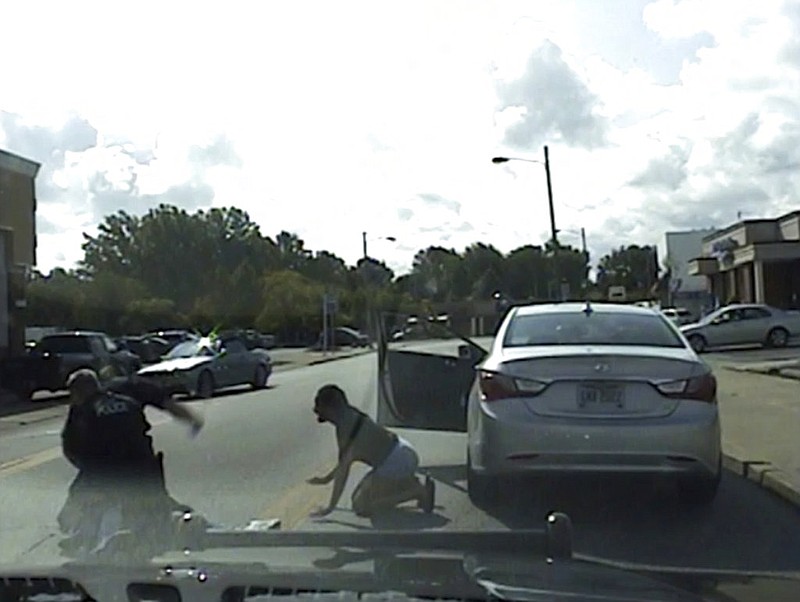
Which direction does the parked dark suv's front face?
to the viewer's right

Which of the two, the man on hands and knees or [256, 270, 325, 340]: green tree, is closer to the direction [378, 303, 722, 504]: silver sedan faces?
the green tree

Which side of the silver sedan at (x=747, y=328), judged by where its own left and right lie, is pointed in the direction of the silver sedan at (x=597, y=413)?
left

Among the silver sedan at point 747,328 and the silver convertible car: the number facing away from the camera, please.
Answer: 0

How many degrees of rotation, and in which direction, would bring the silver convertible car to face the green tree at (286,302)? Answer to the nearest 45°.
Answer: approximately 135° to its right

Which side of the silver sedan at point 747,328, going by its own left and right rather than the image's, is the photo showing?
left

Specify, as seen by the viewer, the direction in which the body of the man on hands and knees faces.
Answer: to the viewer's left

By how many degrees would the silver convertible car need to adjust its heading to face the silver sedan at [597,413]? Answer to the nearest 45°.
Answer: approximately 45° to its left

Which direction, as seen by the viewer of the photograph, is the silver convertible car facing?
facing the viewer and to the left of the viewer

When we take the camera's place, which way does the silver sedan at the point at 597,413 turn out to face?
facing away from the viewer

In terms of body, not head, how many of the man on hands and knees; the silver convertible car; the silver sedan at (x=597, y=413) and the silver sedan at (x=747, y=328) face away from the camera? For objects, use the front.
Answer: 1

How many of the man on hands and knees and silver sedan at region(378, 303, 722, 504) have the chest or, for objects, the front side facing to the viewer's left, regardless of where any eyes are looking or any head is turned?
1

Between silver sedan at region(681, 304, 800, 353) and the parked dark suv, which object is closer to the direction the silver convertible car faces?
the parked dark suv

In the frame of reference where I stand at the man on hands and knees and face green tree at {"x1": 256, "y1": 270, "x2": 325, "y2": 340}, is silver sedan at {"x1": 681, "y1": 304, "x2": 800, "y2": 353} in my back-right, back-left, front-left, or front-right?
front-right
